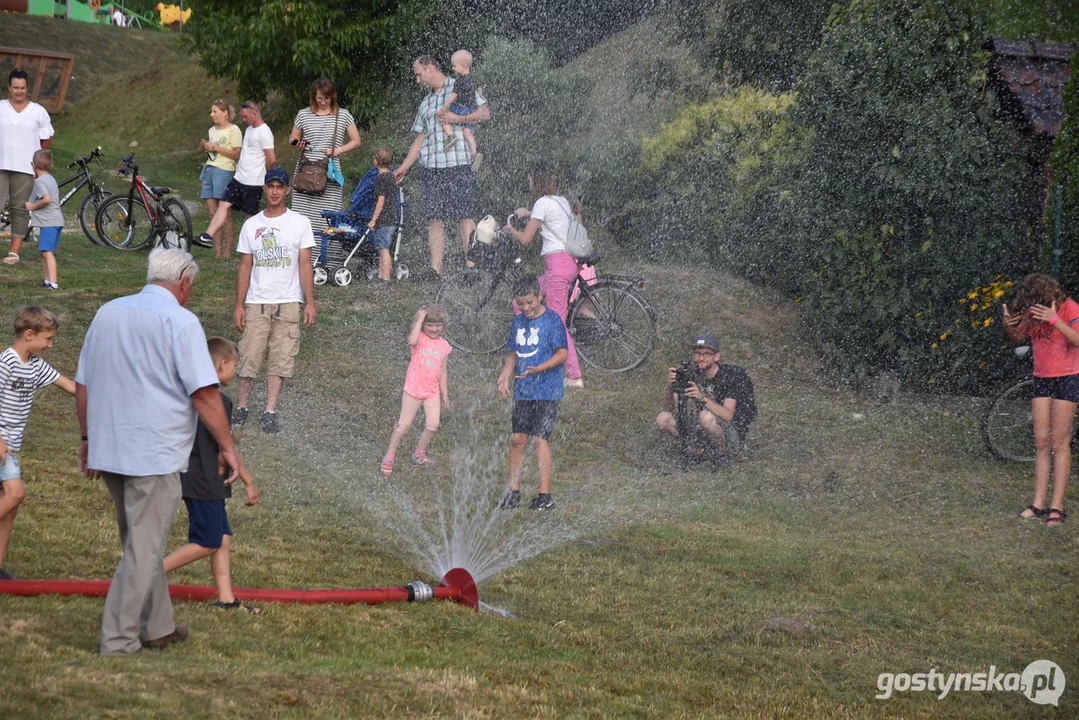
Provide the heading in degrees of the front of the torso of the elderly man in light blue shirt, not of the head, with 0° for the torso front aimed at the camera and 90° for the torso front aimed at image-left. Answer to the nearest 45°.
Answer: approximately 225°

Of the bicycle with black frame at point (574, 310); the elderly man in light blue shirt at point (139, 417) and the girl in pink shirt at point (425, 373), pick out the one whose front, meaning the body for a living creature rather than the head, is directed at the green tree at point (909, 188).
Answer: the elderly man in light blue shirt

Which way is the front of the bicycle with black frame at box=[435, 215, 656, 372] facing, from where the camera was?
facing to the left of the viewer

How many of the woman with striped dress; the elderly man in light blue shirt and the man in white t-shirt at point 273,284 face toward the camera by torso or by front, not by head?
2

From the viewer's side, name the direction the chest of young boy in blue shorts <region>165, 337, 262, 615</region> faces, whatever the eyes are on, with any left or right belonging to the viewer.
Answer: facing to the right of the viewer

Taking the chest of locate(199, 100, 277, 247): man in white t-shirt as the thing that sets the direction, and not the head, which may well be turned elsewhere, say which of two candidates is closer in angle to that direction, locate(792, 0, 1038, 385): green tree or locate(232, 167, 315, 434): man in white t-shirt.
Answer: the man in white t-shirt

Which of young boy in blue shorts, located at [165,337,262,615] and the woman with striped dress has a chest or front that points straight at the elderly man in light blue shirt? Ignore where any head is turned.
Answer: the woman with striped dress

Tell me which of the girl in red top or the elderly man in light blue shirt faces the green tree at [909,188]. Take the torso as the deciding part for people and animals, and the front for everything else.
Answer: the elderly man in light blue shirt

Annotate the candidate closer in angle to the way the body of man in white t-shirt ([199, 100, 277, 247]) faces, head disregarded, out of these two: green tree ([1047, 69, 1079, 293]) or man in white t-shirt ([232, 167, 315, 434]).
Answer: the man in white t-shirt

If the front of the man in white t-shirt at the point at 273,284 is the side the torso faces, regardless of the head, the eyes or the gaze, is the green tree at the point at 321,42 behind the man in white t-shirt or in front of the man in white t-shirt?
behind
